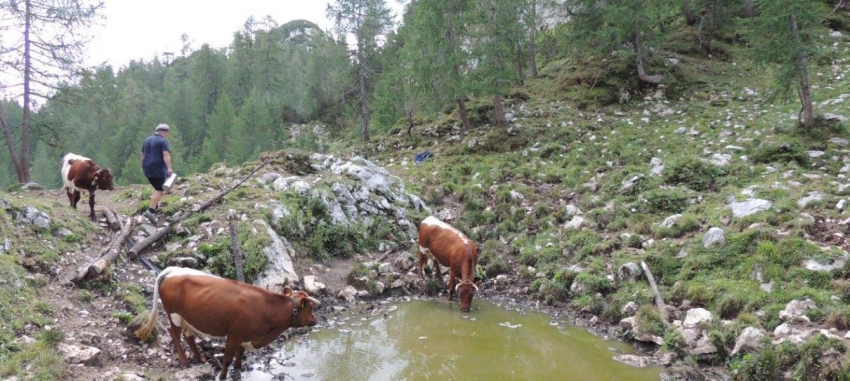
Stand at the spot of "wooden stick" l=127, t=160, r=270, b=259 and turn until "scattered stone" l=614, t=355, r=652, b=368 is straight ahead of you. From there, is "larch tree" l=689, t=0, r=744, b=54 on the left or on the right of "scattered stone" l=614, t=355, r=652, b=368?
left

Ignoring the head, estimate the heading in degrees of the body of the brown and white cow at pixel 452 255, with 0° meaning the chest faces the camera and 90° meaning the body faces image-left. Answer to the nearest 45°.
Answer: approximately 315°

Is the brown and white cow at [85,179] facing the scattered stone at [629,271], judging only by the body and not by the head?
yes

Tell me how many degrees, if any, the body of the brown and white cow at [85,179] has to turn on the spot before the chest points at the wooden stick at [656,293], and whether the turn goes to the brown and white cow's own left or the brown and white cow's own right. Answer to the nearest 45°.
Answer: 0° — it already faces it

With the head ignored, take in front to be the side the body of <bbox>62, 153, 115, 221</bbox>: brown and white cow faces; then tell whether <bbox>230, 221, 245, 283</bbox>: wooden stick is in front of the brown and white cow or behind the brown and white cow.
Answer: in front

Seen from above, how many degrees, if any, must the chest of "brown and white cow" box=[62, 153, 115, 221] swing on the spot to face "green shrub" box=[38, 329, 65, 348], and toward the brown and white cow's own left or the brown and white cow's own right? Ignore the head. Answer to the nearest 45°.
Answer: approximately 45° to the brown and white cow's own right

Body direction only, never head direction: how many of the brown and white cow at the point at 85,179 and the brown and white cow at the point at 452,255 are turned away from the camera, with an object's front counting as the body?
0

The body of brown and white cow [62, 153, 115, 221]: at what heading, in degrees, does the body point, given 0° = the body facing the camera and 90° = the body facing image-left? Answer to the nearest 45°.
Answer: approximately 315°

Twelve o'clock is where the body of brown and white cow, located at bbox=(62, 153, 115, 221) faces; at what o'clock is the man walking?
The man walking is roughly at 12 o'clock from the brown and white cow.

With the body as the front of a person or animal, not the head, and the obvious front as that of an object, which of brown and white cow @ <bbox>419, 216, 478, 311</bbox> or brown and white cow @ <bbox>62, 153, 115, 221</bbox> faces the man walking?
brown and white cow @ <bbox>62, 153, 115, 221</bbox>

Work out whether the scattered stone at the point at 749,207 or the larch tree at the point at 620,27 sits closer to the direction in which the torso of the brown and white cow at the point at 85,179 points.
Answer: the scattered stone

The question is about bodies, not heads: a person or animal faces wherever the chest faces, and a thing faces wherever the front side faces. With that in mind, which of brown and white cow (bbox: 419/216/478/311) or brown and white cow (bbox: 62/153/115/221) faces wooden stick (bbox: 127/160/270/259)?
brown and white cow (bbox: 62/153/115/221)

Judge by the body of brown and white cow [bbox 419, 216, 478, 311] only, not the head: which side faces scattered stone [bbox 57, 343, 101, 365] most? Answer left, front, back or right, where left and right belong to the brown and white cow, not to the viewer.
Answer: right

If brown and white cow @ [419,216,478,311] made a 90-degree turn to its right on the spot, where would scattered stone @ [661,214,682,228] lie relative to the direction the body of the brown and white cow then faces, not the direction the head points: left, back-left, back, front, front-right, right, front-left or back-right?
back-left

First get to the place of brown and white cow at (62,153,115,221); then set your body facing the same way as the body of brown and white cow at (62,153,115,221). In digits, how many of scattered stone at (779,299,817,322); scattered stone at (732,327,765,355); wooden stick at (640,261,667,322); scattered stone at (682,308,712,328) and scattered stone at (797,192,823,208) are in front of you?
5
